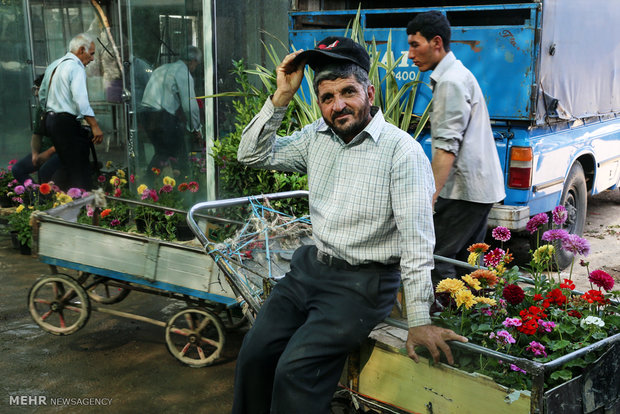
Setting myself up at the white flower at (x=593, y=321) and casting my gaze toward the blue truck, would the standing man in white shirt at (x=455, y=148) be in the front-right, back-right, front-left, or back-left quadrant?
front-left

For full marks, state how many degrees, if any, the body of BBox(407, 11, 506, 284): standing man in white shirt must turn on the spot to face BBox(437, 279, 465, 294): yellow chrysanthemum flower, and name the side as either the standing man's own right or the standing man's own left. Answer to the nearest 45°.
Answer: approximately 90° to the standing man's own left

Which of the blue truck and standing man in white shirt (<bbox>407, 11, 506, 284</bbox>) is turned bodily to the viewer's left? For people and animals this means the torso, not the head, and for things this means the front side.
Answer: the standing man in white shirt

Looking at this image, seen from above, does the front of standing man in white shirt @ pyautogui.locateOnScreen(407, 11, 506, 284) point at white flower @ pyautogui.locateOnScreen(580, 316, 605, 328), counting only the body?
no

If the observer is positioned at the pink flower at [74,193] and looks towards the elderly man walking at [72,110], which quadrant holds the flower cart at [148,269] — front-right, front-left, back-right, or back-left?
back-right

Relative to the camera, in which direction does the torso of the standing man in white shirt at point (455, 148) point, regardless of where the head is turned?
to the viewer's left

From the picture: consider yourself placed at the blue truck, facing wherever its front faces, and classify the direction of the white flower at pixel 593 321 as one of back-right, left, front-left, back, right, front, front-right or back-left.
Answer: back-right

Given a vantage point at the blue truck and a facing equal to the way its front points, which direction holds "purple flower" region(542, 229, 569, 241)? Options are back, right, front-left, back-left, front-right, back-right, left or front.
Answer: back-right

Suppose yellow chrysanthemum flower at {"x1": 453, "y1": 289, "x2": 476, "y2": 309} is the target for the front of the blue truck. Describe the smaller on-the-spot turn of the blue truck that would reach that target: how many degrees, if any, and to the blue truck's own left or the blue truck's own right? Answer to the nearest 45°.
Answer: approximately 135° to the blue truck's own right

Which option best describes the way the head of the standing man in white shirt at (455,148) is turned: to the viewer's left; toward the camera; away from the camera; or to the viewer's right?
to the viewer's left

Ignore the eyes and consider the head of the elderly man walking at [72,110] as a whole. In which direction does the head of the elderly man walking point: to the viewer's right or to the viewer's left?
to the viewer's right

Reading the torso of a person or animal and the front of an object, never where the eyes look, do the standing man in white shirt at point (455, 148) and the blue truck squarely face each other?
no

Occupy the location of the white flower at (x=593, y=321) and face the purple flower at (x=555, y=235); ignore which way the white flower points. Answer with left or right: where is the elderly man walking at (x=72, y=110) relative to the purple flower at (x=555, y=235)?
left
